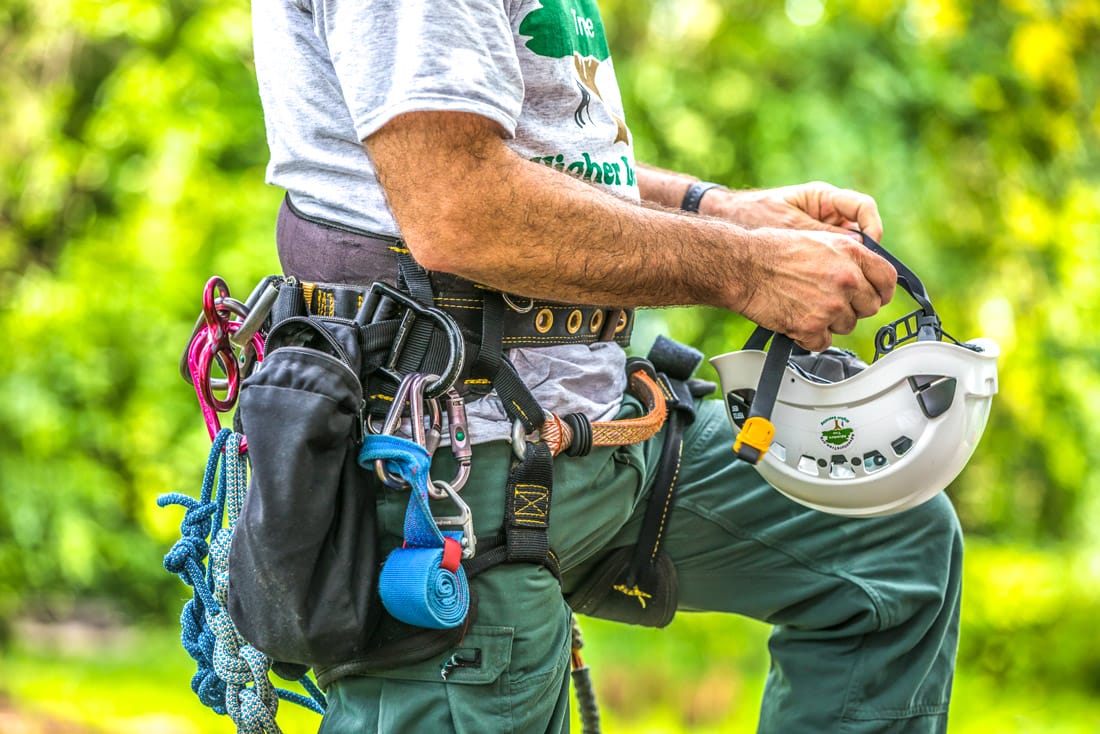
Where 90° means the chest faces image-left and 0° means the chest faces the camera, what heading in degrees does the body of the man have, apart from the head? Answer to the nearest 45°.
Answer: approximately 270°
